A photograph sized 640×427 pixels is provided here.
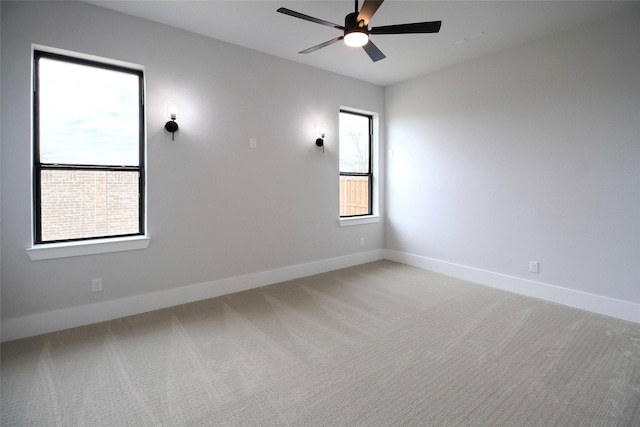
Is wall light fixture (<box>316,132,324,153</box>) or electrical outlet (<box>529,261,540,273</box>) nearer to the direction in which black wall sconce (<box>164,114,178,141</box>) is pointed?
the electrical outlet

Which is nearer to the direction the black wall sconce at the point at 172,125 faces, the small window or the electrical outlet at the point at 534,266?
the electrical outlet

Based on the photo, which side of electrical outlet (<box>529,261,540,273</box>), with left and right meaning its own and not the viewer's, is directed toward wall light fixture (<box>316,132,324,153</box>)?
right

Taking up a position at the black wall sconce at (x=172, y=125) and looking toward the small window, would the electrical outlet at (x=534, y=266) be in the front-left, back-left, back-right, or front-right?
front-right

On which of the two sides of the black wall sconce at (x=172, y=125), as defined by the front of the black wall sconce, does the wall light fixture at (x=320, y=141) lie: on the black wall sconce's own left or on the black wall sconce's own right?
on the black wall sconce's own left

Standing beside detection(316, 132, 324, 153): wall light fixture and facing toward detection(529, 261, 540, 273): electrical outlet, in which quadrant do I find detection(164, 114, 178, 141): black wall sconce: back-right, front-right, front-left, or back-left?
back-right

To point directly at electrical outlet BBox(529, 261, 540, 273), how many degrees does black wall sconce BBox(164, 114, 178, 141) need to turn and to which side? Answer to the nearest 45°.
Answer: approximately 90° to its left

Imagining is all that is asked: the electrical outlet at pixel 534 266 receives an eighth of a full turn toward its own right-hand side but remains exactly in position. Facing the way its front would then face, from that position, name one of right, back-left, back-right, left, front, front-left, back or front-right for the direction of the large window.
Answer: front

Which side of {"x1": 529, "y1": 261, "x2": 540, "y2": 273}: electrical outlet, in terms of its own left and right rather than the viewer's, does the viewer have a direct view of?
front

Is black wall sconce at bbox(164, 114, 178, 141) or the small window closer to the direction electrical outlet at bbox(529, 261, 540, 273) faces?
the black wall sconce

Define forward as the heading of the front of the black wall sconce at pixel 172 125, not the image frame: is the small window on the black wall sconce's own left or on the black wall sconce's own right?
on the black wall sconce's own left
